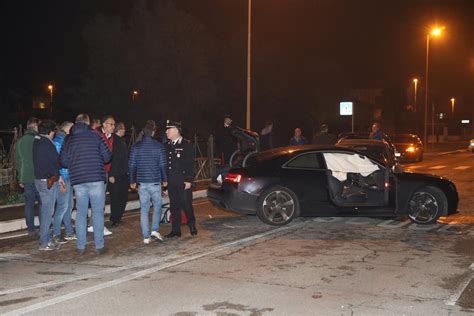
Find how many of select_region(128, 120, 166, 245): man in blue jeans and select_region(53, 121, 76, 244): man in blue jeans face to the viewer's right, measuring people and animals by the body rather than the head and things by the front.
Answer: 1

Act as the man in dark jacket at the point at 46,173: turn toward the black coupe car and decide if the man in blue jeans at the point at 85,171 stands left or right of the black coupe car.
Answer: right

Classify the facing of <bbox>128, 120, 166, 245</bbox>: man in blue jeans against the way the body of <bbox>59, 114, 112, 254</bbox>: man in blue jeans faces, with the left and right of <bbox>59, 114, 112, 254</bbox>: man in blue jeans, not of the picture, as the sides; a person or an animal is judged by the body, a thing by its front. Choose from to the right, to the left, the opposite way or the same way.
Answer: the same way

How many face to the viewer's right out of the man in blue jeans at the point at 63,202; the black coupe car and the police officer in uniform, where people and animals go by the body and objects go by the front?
2

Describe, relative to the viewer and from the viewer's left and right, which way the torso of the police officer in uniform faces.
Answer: facing the viewer and to the left of the viewer

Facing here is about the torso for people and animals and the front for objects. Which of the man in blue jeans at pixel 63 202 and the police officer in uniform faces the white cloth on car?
the man in blue jeans

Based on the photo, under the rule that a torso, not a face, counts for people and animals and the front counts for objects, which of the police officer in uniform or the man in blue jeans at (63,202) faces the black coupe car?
the man in blue jeans

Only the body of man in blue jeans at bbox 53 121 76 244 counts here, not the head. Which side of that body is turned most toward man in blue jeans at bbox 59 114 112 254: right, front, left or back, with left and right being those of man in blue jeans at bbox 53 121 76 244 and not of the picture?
right

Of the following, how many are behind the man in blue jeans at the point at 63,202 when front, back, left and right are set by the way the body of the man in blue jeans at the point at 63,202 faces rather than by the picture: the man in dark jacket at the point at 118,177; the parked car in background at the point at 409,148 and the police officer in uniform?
0

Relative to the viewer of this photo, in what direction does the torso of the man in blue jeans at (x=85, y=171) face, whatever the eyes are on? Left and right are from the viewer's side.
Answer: facing away from the viewer

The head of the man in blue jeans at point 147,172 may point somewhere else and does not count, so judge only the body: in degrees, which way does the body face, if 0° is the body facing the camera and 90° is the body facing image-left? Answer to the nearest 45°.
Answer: approximately 180°

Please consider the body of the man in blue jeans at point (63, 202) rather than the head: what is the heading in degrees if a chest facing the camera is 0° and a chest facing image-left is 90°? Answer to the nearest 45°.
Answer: approximately 270°

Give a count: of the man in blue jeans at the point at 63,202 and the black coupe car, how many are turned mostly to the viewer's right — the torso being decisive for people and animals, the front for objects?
2

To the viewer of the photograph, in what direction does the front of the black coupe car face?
facing to the right of the viewer

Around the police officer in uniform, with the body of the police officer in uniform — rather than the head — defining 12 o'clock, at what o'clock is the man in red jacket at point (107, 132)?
The man in red jacket is roughly at 3 o'clock from the police officer in uniform.

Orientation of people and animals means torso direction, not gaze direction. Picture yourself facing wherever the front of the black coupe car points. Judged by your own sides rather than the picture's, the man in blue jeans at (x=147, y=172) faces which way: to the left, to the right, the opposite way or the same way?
to the left
